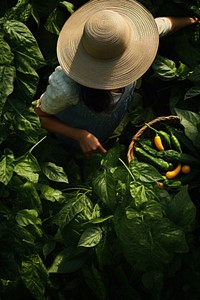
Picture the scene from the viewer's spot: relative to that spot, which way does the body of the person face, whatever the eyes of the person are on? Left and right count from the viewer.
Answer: facing the viewer and to the right of the viewer
